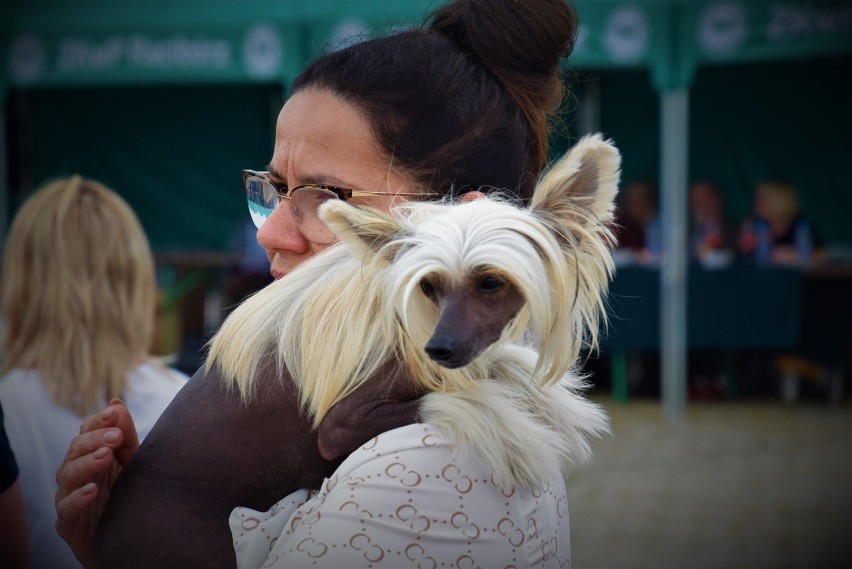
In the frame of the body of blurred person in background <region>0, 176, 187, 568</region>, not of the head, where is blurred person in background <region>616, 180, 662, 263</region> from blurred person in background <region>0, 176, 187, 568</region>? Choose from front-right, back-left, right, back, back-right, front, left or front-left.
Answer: front-right

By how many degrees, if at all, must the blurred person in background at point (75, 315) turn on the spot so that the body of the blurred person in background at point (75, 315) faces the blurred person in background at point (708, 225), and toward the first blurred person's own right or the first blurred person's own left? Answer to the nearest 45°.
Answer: approximately 45° to the first blurred person's own right

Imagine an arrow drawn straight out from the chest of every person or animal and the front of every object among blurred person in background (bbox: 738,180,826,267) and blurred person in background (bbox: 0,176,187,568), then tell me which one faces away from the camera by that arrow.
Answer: blurred person in background (bbox: 0,176,187,568)

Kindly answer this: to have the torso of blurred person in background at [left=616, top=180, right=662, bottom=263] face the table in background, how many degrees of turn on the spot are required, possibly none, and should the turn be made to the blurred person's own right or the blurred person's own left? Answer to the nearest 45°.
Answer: approximately 45° to the blurred person's own left

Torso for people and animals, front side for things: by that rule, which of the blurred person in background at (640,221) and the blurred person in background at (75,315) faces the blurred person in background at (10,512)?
the blurred person in background at (640,221)

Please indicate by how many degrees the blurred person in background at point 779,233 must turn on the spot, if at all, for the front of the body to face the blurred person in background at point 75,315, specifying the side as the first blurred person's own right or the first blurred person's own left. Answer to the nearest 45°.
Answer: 0° — they already face them

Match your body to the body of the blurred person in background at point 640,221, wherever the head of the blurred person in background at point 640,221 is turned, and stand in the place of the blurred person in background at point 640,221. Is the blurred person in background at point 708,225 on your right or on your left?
on your left

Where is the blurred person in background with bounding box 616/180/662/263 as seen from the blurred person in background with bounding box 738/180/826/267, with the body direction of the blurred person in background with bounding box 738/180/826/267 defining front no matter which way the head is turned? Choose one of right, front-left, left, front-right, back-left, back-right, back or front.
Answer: right

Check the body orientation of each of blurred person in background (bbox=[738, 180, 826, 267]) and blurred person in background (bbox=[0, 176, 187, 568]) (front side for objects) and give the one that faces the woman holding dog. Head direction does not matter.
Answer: blurred person in background (bbox=[738, 180, 826, 267])

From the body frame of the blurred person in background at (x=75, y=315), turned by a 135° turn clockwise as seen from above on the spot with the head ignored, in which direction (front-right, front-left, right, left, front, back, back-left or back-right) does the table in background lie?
left

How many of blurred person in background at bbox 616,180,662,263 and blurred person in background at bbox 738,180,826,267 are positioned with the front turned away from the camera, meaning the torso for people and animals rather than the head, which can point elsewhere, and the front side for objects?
0

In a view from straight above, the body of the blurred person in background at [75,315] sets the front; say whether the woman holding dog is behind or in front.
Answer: behind

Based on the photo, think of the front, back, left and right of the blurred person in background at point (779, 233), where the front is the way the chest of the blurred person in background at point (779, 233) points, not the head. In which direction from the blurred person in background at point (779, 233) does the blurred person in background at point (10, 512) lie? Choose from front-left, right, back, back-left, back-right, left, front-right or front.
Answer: front

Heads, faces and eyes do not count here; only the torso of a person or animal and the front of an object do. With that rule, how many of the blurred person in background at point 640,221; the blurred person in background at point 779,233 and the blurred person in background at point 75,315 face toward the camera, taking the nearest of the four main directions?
2

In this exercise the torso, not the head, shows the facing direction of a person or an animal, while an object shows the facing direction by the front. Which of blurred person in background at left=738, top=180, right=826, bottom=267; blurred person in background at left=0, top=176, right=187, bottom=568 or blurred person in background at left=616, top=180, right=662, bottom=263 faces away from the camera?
blurred person in background at left=0, top=176, right=187, bottom=568

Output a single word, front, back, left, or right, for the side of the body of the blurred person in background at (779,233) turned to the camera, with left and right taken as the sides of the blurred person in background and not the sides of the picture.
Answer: front

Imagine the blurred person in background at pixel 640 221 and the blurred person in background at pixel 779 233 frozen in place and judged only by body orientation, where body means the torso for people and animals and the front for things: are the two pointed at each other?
no

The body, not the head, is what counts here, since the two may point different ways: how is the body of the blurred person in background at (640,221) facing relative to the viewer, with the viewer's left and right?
facing the viewer

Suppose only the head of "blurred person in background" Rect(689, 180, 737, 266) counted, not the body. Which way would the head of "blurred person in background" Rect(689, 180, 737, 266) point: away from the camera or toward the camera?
toward the camera

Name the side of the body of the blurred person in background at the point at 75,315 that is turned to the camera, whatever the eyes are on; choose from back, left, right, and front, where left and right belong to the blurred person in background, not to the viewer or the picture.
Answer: back
